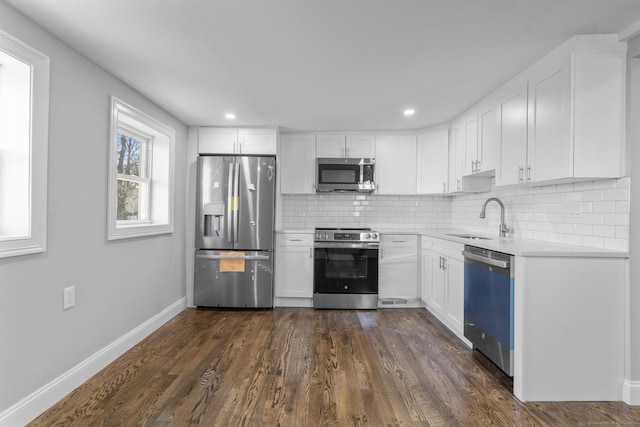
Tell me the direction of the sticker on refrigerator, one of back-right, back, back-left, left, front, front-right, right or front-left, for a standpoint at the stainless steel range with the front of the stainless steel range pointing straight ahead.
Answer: right

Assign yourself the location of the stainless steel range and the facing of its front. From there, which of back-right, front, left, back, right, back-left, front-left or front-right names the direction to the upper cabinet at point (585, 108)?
front-left

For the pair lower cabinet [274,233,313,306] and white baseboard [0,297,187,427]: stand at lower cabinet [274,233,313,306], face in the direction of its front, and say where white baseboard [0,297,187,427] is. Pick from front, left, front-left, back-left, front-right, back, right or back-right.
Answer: front-right

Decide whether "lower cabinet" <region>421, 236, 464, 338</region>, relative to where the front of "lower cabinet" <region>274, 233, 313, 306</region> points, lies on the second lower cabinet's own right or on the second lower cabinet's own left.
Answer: on the second lower cabinet's own left

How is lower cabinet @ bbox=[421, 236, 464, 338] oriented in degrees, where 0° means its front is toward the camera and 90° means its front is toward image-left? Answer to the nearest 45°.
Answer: approximately 45°

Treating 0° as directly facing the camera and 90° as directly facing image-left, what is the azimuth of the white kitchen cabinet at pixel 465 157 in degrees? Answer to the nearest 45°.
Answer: approximately 45°
